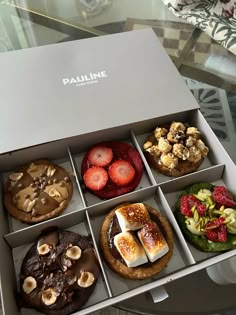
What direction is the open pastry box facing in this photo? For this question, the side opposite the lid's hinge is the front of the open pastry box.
toward the camera
